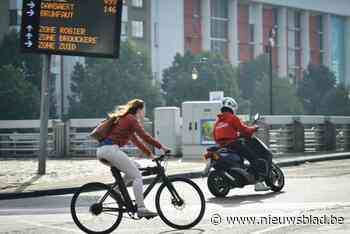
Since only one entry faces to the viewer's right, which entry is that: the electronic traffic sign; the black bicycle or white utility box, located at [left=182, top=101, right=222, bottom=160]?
the black bicycle

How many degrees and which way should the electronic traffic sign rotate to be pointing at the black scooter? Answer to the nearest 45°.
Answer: approximately 45° to its left

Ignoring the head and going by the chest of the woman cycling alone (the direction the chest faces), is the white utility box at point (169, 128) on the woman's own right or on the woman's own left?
on the woman's own left

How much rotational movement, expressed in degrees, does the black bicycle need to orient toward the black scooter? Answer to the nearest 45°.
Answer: approximately 45° to its left

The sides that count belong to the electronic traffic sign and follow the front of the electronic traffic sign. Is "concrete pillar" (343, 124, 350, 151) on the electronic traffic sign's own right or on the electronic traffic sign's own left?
on the electronic traffic sign's own left

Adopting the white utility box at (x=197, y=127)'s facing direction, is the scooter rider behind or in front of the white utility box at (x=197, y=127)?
in front

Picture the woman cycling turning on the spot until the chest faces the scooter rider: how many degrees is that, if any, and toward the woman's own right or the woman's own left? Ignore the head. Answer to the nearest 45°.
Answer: approximately 45° to the woman's own left

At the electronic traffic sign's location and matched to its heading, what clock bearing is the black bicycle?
The black bicycle is roughly at 12 o'clock from the electronic traffic sign.

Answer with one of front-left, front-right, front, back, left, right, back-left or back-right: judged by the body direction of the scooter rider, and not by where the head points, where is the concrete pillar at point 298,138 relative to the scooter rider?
front-left

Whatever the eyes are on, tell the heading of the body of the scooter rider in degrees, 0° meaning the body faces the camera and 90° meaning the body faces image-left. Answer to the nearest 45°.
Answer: approximately 225°

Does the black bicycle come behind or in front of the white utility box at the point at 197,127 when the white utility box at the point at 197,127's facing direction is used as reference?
in front

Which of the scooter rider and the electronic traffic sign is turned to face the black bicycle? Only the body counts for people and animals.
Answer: the electronic traffic sign

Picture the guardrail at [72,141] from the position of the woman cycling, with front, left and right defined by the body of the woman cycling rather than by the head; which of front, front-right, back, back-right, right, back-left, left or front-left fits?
left

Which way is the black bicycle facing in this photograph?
to the viewer's right
